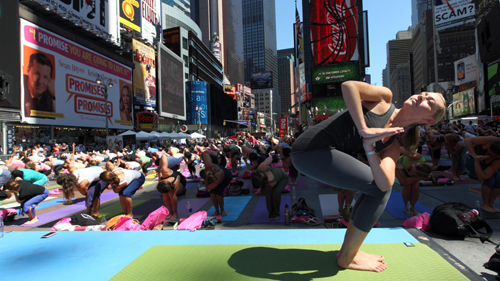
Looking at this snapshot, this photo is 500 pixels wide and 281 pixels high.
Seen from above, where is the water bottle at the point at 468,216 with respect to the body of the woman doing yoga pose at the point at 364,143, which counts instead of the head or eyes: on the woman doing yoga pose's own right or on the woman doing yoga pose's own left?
on the woman doing yoga pose's own left

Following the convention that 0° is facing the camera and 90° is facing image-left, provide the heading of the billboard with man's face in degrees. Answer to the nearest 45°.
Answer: approximately 315°

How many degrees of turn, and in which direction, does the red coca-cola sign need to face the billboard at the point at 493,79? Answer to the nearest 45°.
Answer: approximately 45° to its left

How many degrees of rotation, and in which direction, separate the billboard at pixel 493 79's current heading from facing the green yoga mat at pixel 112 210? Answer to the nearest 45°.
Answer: approximately 45° to its left

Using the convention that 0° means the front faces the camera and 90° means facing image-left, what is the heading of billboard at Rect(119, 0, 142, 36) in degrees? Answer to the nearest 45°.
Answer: approximately 315°

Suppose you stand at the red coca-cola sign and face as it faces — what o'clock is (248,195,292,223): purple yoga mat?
The purple yoga mat is roughly at 12 o'clock from the red coca-cola sign.

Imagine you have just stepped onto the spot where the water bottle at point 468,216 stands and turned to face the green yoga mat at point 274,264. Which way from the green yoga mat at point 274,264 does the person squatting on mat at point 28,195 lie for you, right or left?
right

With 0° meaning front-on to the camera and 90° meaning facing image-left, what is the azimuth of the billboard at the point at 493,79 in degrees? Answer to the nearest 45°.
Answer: approximately 45°

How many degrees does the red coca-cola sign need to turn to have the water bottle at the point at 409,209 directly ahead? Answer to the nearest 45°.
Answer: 0° — it already faces it

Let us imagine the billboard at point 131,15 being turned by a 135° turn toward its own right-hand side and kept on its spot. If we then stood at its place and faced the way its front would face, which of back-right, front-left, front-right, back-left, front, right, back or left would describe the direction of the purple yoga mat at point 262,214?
left
